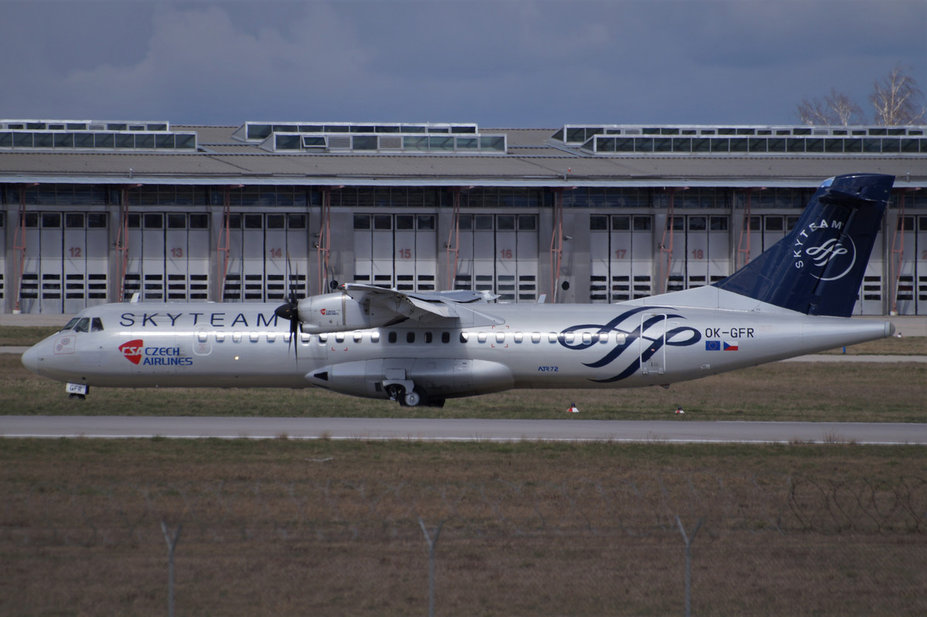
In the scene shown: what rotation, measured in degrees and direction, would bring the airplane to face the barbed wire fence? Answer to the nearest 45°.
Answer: approximately 90° to its left

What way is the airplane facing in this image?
to the viewer's left
